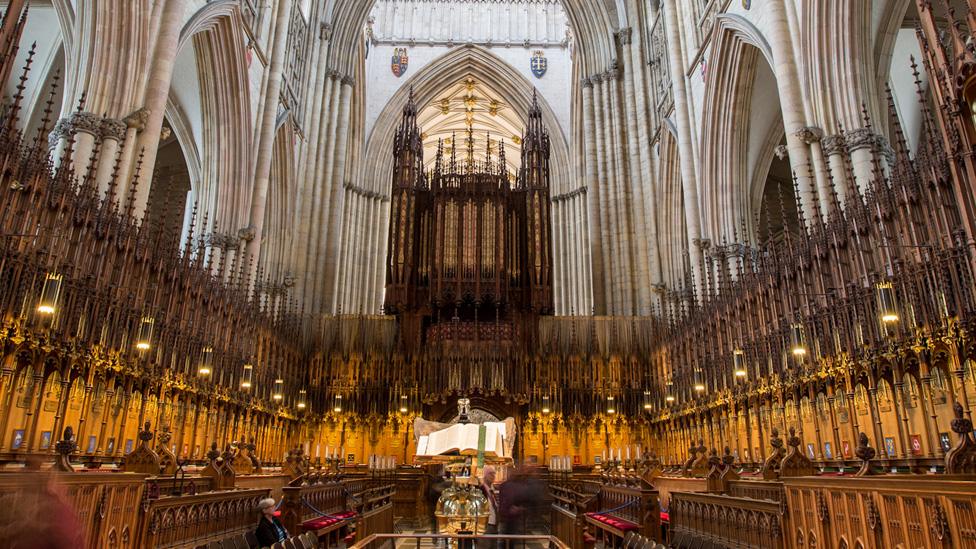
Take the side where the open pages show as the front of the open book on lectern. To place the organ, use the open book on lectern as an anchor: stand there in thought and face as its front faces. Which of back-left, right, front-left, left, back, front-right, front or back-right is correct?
back

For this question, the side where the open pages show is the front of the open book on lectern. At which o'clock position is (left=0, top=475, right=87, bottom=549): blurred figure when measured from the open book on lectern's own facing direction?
The blurred figure is roughly at 1 o'clock from the open book on lectern.

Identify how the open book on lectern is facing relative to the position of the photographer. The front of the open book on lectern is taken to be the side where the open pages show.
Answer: facing the viewer
